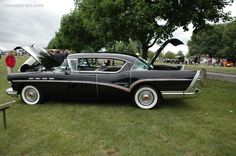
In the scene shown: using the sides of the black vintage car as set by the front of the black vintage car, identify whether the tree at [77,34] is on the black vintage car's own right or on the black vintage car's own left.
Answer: on the black vintage car's own right

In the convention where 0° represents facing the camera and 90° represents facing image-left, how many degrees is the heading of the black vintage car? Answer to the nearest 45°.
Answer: approximately 90°
